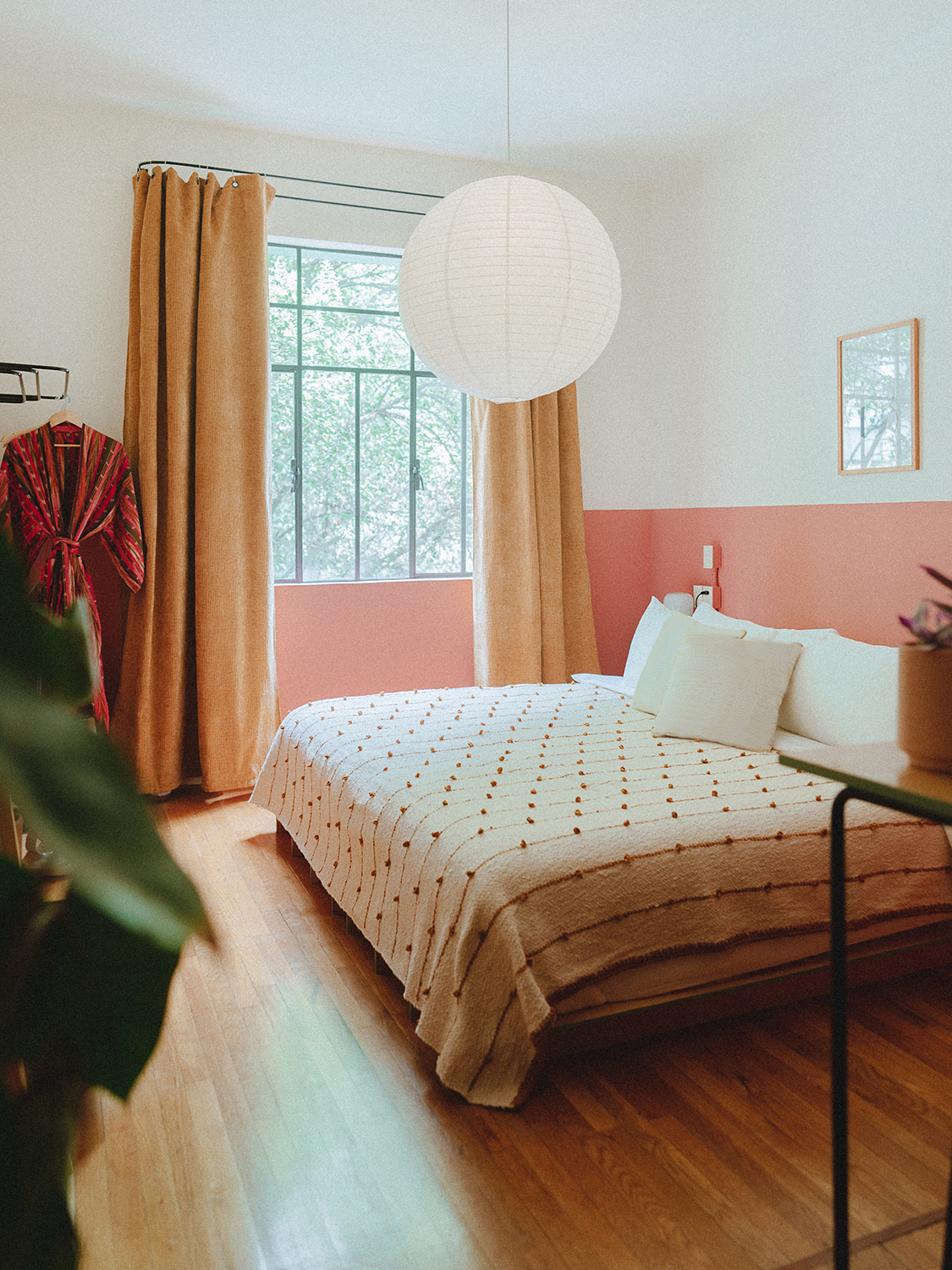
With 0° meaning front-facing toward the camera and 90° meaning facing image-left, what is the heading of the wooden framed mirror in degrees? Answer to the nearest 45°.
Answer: approximately 45°

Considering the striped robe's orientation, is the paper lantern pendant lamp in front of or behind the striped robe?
in front

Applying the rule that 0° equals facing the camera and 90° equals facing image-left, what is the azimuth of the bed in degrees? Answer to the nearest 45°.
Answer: approximately 45°

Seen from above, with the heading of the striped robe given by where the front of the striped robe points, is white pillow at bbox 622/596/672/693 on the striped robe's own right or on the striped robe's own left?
on the striped robe's own left

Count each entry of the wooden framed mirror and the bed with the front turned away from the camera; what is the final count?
0
